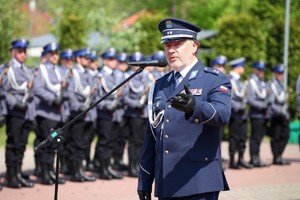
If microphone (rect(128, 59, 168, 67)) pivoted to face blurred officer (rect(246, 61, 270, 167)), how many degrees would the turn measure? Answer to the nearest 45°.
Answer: approximately 90° to its left

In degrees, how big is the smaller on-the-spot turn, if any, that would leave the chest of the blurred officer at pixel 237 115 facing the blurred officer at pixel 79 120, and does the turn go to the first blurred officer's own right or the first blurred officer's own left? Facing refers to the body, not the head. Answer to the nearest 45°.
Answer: approximately 135° to the first blurred officer's own right

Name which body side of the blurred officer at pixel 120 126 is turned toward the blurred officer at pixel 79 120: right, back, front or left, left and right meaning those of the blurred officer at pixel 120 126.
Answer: right

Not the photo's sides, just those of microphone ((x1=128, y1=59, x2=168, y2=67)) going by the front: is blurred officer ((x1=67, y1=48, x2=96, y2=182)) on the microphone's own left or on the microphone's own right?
on the microphone's own left

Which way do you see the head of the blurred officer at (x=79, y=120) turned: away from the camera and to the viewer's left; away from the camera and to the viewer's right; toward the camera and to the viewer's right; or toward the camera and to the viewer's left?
toward the camera and to the viewer's right

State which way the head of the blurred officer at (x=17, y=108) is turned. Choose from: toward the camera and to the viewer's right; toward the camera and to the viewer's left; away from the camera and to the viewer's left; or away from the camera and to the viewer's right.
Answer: toward the camera and to the viewer's right

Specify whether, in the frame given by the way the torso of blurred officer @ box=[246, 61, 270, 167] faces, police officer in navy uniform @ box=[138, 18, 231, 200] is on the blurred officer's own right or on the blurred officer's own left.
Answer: on the blurred officer's own right

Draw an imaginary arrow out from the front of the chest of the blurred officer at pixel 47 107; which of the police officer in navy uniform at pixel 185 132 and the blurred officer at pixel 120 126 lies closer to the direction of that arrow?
the police officer in navy uniform
